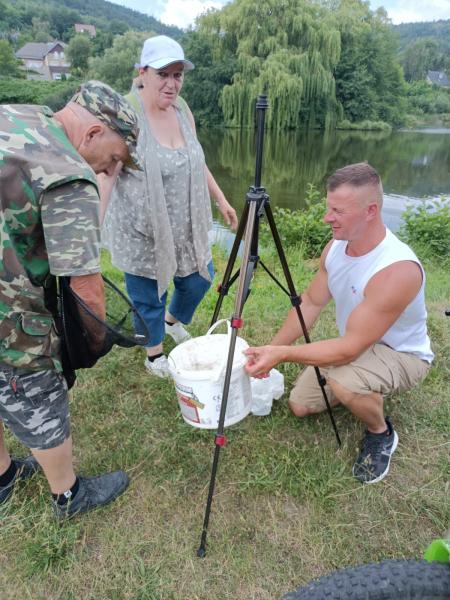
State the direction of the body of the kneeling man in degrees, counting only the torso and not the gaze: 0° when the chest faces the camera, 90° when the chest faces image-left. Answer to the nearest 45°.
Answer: approximately 45°

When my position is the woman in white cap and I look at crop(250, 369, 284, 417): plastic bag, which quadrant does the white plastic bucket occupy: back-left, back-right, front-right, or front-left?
front-right

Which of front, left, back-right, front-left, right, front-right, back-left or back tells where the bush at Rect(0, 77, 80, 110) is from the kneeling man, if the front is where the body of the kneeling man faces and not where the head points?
right

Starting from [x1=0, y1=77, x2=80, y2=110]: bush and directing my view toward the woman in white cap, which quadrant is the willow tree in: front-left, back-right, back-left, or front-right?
front-left

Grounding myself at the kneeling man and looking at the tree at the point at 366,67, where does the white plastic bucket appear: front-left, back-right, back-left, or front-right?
back-left

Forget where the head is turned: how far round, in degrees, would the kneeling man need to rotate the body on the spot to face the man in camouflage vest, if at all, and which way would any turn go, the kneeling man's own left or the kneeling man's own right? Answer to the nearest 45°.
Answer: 0° — they already face them

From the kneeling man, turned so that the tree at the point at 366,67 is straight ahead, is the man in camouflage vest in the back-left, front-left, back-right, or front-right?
back-left

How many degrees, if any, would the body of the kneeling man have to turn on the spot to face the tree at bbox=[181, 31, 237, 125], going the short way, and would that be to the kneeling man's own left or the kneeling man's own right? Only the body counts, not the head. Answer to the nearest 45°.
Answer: approximately 135° to the kneeling man's own right

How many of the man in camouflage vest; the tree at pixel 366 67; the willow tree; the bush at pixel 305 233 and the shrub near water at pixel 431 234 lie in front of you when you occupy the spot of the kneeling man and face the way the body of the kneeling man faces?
1

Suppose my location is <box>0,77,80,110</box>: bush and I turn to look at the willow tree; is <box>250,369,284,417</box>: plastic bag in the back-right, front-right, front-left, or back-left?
front-right

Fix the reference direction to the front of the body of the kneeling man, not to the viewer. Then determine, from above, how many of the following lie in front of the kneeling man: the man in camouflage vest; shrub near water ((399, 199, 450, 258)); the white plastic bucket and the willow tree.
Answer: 2

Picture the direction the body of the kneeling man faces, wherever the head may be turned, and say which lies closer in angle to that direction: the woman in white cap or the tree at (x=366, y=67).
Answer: the woman in white cap

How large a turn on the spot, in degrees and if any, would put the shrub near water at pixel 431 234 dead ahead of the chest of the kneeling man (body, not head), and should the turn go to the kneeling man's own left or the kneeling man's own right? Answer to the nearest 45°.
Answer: approximately 135° to the kneeling man's own right

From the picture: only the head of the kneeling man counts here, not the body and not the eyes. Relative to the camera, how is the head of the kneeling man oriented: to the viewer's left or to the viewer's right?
to the viewer's left

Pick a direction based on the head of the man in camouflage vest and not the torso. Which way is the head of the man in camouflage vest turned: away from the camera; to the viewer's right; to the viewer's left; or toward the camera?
to the viewer's right

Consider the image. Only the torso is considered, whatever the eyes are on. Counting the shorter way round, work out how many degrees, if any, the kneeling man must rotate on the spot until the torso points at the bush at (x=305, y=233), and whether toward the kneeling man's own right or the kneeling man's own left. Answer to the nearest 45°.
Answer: approximately 135° to the kneeling man's own right

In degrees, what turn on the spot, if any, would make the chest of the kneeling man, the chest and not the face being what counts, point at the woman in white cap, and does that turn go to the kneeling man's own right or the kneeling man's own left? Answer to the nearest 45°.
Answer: approximately 45° to the kneeling man's own right
